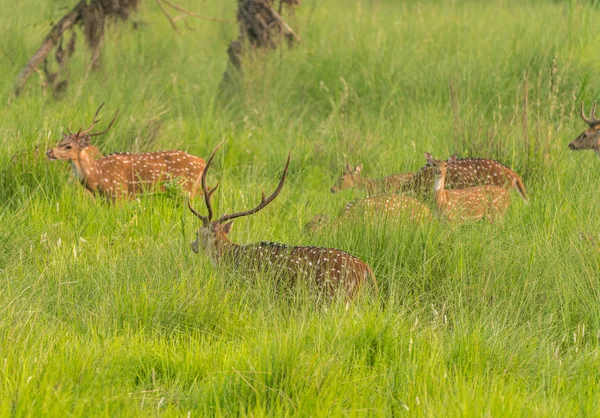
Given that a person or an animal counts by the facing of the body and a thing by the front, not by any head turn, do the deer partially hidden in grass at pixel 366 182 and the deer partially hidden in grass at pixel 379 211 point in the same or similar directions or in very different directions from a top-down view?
same or similar directions

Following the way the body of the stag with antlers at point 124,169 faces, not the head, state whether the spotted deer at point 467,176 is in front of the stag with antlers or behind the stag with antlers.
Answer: behind

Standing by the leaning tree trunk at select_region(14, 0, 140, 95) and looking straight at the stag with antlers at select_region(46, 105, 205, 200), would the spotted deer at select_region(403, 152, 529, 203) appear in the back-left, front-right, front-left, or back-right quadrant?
front-left

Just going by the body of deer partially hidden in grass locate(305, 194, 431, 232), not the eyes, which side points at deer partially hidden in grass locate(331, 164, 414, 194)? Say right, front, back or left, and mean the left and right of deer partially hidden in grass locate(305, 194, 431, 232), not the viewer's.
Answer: right

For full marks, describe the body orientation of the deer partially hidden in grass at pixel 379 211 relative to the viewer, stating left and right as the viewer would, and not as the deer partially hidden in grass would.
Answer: facing to the left of the viewer

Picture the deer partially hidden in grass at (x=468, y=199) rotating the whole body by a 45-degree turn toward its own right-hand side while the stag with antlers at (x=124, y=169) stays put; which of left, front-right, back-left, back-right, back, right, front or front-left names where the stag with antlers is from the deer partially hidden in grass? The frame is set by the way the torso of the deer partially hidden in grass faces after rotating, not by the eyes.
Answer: front-left

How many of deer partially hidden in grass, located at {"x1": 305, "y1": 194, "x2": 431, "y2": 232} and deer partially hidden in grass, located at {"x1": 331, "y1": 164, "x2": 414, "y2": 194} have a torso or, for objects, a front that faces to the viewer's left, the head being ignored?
2

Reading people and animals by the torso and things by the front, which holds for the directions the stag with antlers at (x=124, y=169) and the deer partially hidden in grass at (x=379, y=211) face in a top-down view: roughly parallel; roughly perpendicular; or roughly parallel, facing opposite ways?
roughly parallel

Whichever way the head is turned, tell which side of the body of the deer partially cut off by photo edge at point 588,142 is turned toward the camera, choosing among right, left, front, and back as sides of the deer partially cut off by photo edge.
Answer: left

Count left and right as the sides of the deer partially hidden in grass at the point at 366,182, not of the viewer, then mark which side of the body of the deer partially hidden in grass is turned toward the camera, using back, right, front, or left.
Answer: left

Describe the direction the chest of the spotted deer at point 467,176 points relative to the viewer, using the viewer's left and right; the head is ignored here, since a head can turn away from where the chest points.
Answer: facing to the left of the viewer

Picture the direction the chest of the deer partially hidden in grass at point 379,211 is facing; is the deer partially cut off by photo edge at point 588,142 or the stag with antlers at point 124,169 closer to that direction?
the stag with antlers

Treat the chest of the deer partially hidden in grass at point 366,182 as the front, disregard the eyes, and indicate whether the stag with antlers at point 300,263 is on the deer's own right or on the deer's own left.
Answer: on the deer's own left

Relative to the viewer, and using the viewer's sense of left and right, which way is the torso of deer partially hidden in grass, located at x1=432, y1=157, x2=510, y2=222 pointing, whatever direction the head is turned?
facing to the left of the viewer

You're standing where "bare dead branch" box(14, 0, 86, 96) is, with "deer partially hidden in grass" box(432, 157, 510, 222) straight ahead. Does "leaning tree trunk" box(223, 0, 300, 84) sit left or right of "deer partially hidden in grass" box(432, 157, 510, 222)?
left

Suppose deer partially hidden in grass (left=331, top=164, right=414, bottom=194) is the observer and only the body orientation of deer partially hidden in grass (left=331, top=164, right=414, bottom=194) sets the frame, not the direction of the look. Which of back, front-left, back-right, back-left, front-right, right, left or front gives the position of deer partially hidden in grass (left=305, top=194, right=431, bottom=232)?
left

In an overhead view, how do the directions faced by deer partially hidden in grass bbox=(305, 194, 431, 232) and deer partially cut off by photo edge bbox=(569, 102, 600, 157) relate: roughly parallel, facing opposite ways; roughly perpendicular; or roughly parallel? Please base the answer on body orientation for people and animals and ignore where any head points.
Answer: roughly parallel

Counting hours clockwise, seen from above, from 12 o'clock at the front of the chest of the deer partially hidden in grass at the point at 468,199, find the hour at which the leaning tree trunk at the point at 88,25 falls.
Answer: The leaning tree trunk is roughly at 1 o'clock from the deer partially hidden in grass.

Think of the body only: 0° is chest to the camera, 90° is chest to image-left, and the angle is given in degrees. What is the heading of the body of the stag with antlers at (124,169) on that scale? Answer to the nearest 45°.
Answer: approximately 90°

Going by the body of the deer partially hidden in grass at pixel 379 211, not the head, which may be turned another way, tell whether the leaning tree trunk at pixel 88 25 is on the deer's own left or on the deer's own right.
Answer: on the deer's own right

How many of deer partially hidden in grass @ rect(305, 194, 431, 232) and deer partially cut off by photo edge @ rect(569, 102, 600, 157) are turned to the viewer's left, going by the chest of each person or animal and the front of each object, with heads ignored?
2
